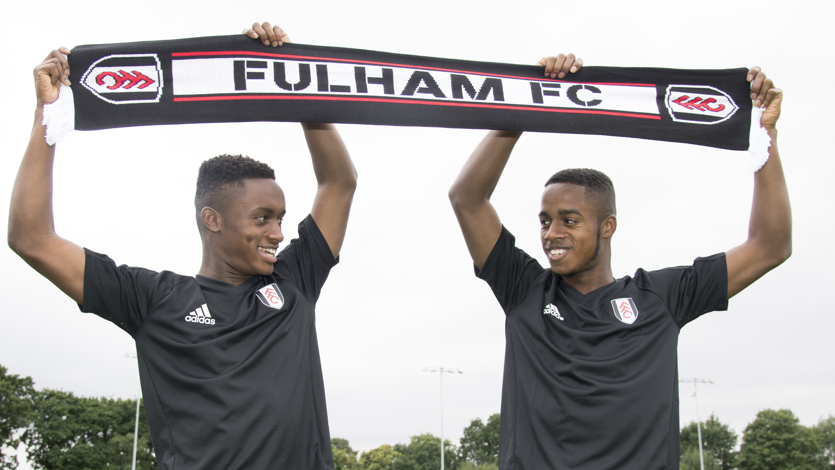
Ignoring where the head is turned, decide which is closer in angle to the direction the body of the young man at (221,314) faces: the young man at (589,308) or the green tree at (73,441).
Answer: the young man

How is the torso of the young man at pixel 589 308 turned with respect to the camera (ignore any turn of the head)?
toward the camera

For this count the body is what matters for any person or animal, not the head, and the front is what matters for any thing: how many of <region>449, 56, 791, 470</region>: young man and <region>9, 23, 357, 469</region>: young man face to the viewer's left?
0

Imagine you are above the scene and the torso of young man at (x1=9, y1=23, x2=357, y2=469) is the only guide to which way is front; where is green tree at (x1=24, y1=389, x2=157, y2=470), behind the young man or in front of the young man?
behind

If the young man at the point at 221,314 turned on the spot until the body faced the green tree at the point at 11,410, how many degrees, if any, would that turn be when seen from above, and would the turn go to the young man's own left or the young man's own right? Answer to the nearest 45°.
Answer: approximately 135° to the young man's own left

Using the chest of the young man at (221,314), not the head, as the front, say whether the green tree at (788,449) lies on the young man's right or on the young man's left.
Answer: on the young man's left

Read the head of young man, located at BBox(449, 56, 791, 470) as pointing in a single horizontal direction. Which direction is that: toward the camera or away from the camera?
toward the camera

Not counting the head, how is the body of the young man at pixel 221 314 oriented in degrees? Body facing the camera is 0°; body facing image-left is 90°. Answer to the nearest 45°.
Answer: approximately 315°

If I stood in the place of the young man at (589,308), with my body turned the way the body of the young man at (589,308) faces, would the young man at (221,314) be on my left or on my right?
on my right

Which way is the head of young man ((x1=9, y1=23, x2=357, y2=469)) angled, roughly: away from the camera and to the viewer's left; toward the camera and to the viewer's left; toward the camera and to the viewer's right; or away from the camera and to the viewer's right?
toward the camera and to the viewer's right

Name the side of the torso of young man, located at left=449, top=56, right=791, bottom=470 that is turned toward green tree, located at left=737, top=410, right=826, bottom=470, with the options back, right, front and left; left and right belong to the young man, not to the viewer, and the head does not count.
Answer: back
